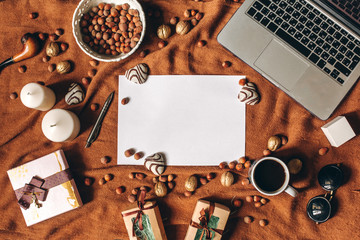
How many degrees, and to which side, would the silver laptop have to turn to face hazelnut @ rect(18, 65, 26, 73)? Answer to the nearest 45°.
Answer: approximately 45° to its right

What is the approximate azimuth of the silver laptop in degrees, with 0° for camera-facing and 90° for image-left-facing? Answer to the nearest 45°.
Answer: approximately 45°
